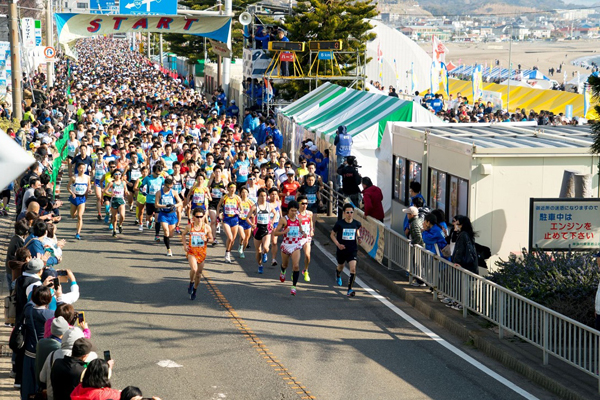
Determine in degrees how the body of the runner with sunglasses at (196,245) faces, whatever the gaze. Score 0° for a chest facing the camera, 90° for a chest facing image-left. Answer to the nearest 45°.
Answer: approximately 0°

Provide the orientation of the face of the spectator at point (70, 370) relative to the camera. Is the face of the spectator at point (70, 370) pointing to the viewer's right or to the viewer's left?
to the viewer's right

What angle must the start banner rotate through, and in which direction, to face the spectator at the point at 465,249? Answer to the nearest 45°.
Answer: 0° — it already faces them

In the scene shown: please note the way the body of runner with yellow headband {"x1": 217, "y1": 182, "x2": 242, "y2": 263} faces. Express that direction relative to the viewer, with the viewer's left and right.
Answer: facing the viewer

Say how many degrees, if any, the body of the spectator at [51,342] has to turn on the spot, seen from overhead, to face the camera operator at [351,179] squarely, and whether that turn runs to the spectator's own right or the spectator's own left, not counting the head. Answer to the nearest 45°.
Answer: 0° — they already face them

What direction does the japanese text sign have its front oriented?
toward the camera

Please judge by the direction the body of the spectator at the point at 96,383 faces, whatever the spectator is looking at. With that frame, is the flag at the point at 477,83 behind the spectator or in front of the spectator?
in front

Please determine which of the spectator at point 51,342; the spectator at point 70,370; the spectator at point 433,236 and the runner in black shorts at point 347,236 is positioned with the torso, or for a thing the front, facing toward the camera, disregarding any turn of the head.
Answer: the runner in black shorts

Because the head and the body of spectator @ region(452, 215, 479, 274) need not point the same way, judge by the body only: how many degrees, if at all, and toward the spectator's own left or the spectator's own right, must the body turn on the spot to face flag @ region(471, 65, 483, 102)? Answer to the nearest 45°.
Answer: approximately 90° to the spectator's own right

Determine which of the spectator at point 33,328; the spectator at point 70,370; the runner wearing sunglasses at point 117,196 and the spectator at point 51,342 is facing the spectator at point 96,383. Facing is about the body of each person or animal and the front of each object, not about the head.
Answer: the runner wearing sunglasses

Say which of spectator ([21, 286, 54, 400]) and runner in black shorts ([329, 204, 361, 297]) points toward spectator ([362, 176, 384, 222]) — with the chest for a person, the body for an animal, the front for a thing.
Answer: spectator ([21, 286, 54, 400])

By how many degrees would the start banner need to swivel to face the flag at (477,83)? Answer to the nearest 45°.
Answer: approximately 90° to its left

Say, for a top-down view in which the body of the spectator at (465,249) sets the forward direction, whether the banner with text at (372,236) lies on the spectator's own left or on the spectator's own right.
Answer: on the spectator's own right

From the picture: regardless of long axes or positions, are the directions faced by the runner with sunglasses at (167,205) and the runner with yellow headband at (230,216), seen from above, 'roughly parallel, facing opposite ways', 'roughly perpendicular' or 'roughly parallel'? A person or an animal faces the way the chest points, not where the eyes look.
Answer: roughly parallel

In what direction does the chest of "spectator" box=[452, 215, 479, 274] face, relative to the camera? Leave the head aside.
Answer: to the viewer's left

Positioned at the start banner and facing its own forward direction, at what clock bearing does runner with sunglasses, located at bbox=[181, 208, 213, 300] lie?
The runner with sunglasses is roughly at 12 o'clock from the start banner.

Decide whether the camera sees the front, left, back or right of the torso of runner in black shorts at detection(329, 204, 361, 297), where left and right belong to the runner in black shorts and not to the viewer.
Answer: front
